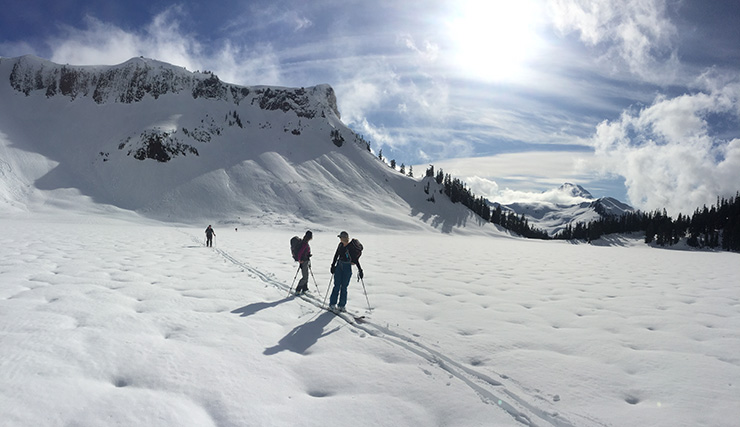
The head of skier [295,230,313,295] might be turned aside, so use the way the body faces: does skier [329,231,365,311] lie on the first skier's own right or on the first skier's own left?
on the first skier's own right
